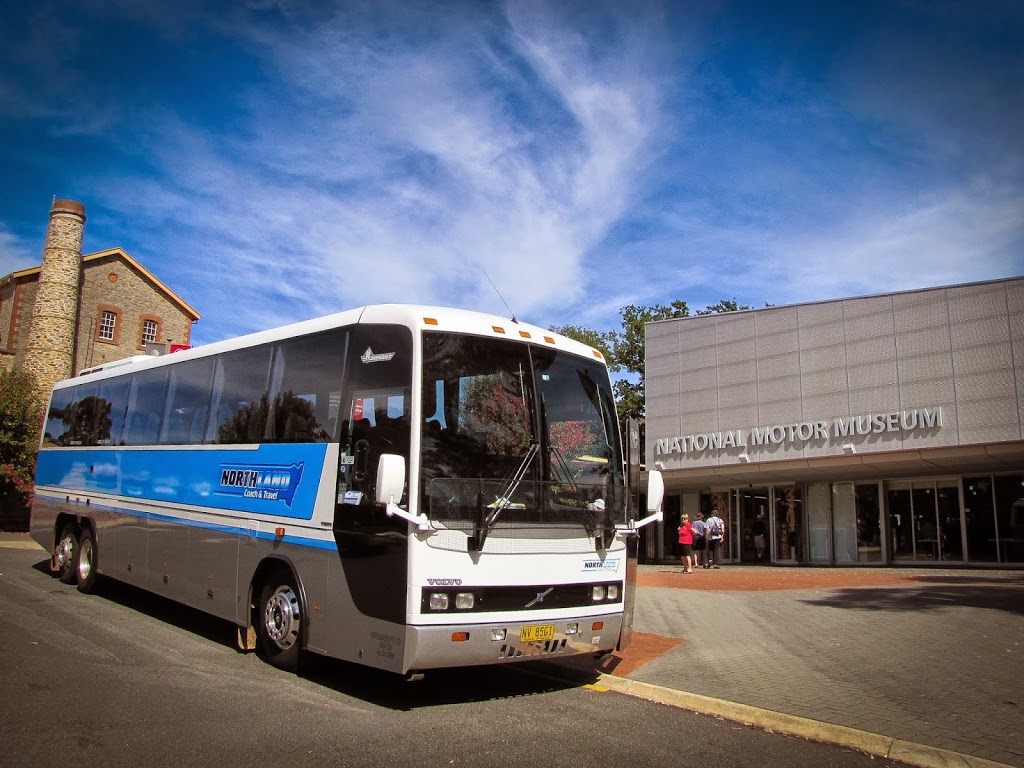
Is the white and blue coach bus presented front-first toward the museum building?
no

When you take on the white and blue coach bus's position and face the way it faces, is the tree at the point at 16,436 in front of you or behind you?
behind

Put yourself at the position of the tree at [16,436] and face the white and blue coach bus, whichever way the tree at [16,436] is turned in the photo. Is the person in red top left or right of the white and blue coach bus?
left

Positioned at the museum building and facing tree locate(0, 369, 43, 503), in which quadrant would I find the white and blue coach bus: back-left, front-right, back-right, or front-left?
front-left

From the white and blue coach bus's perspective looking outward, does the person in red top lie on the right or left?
on its left

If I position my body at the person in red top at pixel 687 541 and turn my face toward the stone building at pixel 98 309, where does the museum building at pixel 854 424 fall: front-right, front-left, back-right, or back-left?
back-right

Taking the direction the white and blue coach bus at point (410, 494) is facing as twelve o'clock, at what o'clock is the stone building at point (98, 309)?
The stone building is roughly at 7 o'clock from the white and blue coach bus.

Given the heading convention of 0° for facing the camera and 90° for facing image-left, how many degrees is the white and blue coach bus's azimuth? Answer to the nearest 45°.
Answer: approximately 315°
